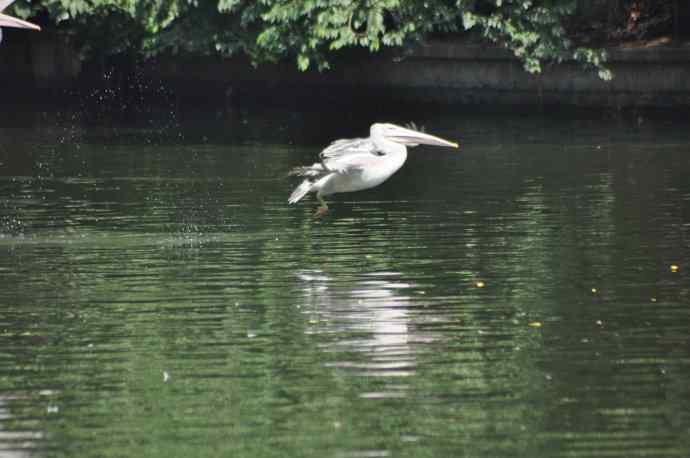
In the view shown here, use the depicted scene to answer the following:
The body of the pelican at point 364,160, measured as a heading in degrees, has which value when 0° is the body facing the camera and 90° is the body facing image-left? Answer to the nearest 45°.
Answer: approximately 270°
